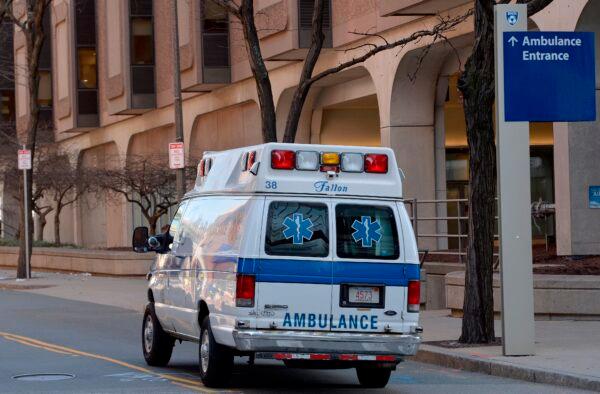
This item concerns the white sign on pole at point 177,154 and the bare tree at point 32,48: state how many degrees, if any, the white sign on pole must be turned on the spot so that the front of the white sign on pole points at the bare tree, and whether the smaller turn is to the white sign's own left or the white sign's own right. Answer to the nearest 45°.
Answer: approximately 135° to the white sign's own right

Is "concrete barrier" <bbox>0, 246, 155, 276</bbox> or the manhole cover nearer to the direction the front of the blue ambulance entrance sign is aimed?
the manhole cover

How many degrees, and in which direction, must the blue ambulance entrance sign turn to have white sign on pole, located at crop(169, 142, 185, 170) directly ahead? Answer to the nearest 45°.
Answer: approximately 135° to its right

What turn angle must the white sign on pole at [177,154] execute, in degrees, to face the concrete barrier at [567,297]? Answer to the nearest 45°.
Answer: approximately 45° to its left

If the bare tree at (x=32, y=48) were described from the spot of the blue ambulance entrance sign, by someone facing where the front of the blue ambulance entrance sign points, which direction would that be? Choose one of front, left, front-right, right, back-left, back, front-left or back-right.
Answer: back-right

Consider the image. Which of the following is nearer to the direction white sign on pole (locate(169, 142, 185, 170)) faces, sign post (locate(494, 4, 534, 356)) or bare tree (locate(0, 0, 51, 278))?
the sign post

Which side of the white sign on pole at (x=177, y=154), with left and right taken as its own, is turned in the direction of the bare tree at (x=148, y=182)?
back

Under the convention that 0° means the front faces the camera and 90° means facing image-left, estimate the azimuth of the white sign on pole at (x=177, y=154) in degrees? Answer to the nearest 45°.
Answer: approximately 0°

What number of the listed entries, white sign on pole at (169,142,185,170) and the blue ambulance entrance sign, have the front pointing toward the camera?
2

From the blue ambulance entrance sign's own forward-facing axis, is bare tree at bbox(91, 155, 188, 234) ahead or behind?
behind
